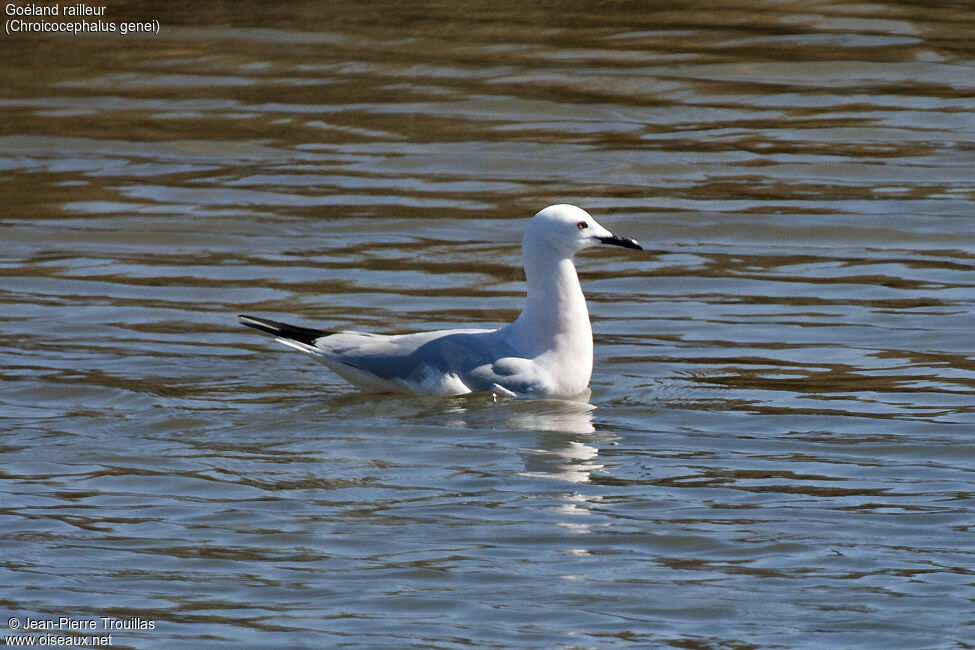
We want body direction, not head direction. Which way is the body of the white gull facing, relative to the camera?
to the viewer's right
